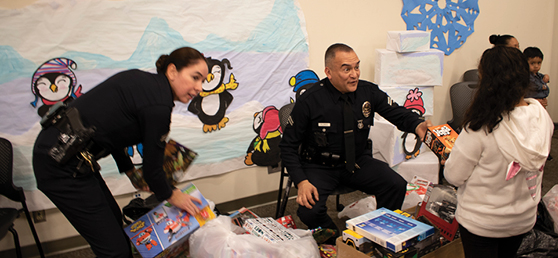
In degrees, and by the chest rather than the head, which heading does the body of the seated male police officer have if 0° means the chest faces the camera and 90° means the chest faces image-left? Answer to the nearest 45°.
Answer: approximately 315°

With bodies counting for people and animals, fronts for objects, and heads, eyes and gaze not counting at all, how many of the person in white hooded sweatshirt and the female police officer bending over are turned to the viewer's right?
1

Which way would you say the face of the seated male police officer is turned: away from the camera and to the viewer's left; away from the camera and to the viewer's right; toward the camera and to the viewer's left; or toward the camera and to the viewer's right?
toward the camera and to the viewer's right

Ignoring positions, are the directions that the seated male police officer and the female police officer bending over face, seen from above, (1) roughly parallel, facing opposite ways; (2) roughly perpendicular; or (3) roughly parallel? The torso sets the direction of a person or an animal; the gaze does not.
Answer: roughly perpendicular

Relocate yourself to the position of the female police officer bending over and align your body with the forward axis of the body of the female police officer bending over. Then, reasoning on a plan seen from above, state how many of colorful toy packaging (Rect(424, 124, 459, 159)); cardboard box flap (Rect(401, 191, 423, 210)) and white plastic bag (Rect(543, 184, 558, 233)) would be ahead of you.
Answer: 3

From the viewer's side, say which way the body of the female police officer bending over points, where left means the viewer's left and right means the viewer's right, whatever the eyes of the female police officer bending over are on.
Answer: facing to the right of the viewer

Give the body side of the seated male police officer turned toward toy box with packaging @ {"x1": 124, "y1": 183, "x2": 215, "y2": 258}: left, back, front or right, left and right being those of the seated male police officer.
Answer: right

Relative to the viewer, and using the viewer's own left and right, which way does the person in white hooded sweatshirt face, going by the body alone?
facing away from the viewer and to the left of the viewer

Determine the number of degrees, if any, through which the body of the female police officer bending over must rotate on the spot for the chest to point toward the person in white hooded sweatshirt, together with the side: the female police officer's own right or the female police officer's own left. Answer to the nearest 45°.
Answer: approximately 45° to the female police officer's own right

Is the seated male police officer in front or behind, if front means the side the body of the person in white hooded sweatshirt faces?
in front

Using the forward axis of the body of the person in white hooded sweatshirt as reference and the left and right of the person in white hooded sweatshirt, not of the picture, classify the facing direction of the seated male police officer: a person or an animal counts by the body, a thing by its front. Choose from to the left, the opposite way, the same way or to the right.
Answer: the opposite way

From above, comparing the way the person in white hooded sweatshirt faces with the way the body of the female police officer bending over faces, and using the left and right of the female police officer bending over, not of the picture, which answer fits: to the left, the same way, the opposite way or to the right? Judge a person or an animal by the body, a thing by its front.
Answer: to the left
